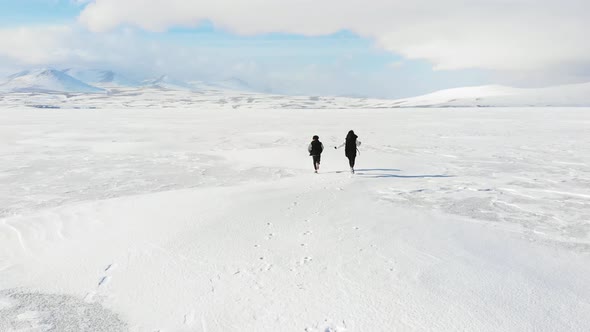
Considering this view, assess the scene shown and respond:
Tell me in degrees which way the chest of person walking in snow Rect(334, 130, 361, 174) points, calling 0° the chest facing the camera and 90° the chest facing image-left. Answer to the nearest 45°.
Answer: approximately 180°
